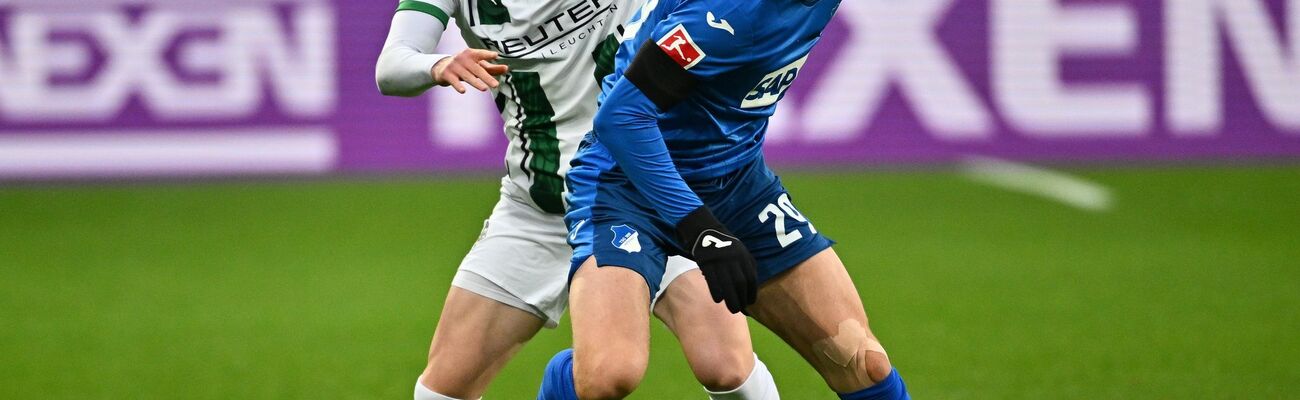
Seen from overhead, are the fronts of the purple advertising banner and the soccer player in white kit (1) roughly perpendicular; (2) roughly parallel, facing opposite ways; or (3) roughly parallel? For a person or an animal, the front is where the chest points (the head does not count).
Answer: roughly parallel

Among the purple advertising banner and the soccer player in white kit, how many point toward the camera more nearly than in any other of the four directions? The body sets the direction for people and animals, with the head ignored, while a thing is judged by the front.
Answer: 2

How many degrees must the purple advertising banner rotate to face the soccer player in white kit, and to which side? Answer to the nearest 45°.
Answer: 0° — it already faces them

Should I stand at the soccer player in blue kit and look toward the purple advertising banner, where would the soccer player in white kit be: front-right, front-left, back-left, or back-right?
front-left

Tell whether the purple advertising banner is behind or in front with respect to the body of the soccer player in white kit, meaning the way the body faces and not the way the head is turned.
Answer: behind

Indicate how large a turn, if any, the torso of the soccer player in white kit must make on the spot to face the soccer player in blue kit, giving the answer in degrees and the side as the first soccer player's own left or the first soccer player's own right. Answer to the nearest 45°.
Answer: approximately 45° to the first soccer player's own left

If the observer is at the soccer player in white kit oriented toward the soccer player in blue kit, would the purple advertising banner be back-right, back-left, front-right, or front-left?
back-left

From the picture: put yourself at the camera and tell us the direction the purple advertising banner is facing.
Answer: facing the viewer

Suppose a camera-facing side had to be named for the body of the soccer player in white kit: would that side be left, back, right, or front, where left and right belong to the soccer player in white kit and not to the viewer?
front

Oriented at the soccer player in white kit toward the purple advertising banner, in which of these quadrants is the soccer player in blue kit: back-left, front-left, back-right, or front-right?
back-right

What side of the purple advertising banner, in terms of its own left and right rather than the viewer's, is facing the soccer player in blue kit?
front

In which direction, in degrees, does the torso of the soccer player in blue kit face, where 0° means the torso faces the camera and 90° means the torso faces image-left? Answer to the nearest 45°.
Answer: approximately 315°
